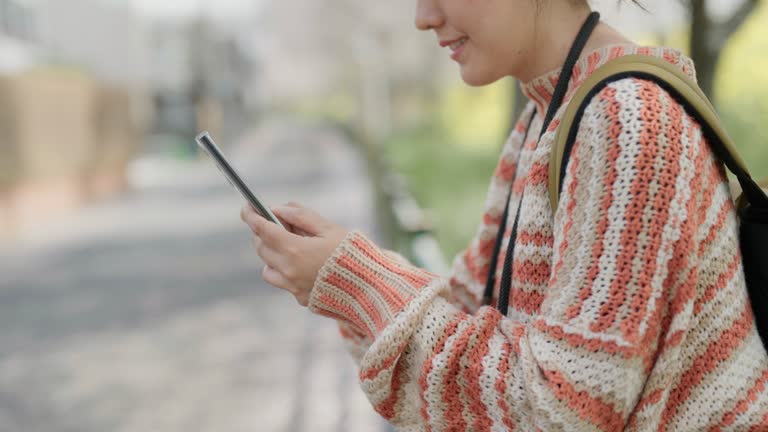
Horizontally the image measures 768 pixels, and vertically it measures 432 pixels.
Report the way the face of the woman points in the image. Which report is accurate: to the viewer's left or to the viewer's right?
to the viewer's left

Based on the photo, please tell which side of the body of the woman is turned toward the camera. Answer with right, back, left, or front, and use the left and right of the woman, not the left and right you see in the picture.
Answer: left

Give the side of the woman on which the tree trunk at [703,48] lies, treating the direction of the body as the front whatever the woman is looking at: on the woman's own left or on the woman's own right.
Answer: on the woman's own right
